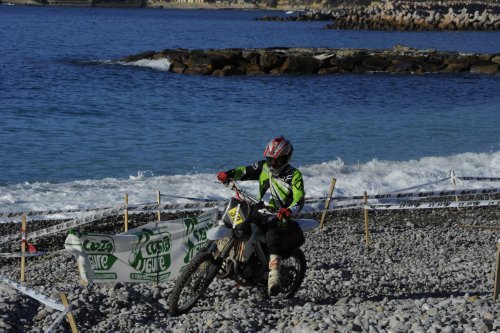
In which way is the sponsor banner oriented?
toward the camera

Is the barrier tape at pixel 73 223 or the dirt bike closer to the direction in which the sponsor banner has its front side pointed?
the dirt bike

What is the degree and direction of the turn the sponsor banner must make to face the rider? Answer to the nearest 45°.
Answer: approximately 90° to its left

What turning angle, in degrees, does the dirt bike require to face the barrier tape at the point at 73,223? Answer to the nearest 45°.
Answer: approximately 90° to its right

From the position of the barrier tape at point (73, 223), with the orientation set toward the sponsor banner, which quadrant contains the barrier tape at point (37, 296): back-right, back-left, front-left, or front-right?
front-right

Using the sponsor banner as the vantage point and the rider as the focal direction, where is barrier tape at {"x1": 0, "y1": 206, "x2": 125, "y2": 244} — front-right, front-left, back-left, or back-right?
back-left

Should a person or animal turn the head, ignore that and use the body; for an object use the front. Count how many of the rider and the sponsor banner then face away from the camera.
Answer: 0

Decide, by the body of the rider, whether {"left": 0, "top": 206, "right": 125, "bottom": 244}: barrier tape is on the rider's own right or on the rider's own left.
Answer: on the rider's own right

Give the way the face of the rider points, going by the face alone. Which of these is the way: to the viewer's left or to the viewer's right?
to the viewer's left

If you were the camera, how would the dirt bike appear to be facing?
facing the viewer and to the left of the viewer

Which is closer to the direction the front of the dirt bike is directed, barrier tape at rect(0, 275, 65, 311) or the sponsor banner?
the barrier tape

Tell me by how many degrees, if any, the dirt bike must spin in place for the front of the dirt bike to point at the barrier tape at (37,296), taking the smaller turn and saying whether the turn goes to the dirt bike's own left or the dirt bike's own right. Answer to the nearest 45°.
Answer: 0° — it already faces it
